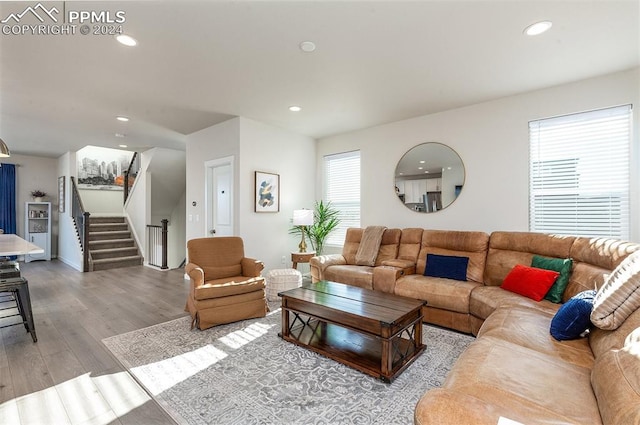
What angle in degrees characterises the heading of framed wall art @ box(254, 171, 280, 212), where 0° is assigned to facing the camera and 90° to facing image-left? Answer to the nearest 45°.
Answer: approximately 315°

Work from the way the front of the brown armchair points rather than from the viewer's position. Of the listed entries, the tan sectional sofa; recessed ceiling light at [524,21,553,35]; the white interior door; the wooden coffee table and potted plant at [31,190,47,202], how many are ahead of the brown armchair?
3

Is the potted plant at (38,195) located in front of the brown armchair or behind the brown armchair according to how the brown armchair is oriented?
behind

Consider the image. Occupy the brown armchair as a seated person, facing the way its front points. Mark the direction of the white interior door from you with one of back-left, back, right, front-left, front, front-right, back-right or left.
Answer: back-left

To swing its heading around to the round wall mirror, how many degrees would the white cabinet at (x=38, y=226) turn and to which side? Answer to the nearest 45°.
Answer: approximately 45° to its left

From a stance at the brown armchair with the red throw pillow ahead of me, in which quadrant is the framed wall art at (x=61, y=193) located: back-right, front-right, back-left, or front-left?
back-left

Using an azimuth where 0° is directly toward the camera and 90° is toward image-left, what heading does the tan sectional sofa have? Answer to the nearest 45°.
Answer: approximately 45°

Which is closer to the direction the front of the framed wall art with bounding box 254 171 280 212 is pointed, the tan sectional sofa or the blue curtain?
the tan sectional sofa

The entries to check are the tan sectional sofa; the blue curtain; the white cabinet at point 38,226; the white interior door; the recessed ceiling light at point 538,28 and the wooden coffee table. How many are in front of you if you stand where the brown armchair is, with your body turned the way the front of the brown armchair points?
3

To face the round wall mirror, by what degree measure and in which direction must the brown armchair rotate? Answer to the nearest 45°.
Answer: approximately 45° to its left

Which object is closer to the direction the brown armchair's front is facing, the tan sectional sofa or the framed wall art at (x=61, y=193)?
the tan sectional sofa
